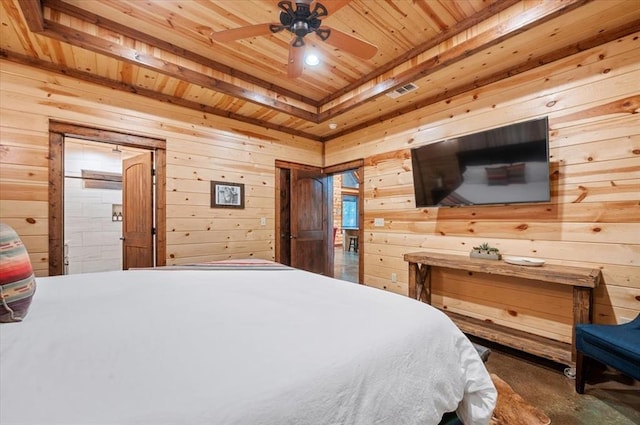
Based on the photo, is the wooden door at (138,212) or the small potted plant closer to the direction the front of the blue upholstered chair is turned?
the wooden door

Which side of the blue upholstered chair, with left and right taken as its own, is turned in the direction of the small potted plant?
right

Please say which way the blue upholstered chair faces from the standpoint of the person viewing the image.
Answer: facing the viewer and to the left of the viewer

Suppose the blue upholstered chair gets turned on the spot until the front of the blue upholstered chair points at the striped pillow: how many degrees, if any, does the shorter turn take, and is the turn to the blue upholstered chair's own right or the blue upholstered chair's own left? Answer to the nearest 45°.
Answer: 0° — it already faces it

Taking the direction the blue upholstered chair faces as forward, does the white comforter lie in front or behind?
in front

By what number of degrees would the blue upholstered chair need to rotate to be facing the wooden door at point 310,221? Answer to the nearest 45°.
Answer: approximately 45° to its right
